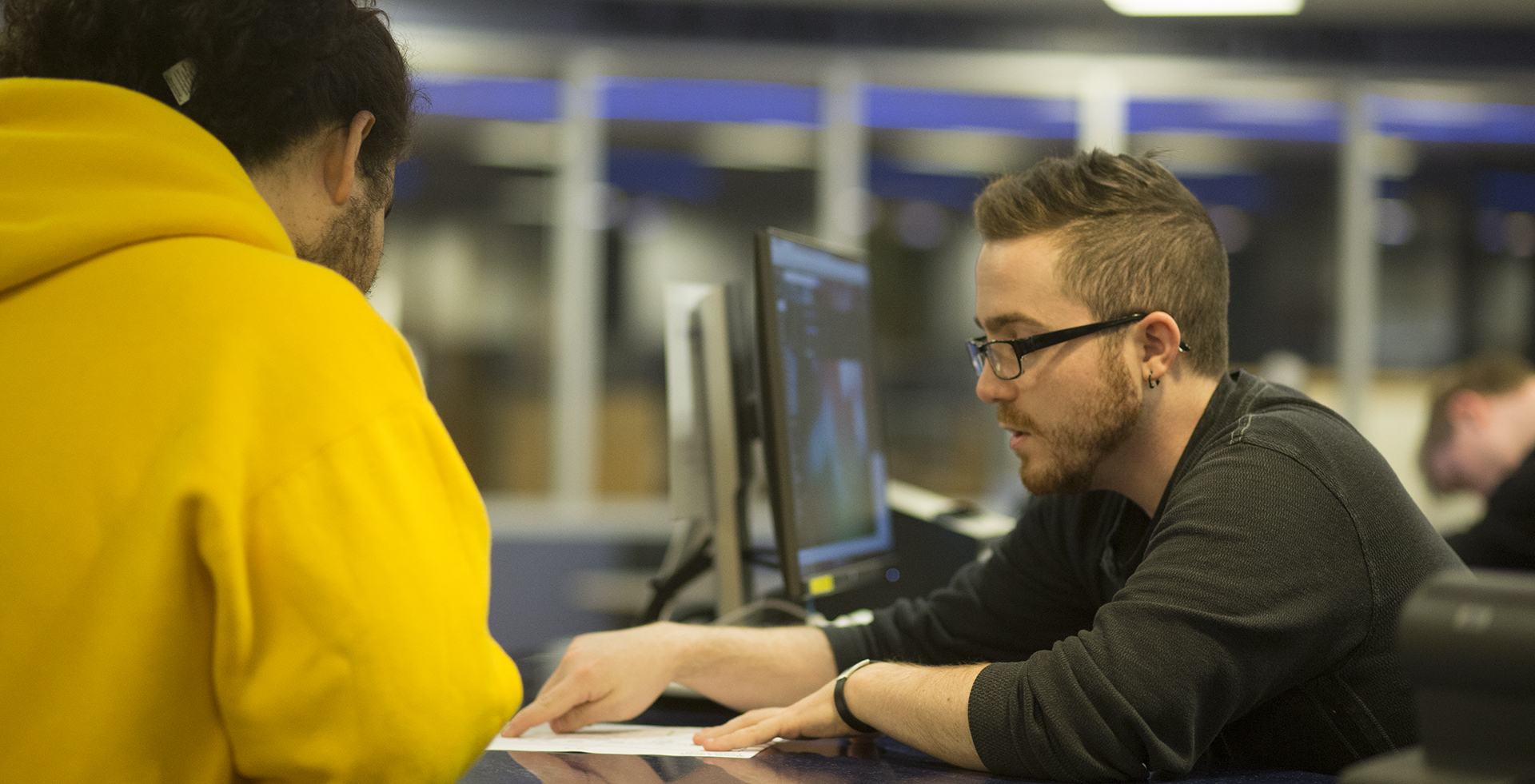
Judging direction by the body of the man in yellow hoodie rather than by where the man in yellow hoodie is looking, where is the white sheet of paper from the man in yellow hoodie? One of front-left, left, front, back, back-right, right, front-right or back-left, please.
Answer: front

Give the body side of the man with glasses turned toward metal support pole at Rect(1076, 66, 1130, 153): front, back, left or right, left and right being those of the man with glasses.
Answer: right

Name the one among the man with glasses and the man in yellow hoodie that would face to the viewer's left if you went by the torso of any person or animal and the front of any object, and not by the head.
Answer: the man with glasses

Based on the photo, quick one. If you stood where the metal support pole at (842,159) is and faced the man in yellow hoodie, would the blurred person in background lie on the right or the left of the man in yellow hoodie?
left

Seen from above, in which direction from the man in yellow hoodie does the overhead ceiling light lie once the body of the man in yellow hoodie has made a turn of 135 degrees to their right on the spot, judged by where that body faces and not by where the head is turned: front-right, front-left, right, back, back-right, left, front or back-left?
back-left

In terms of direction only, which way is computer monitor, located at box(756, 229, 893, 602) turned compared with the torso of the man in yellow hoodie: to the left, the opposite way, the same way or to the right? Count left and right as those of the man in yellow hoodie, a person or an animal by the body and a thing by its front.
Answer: to the right

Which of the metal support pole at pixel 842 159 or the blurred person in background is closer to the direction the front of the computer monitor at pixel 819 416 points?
the blurred person in background

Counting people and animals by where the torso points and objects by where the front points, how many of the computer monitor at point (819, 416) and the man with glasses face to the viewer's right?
1

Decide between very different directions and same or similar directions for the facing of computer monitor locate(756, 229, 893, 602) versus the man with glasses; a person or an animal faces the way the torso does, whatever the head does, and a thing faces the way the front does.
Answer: very different directions

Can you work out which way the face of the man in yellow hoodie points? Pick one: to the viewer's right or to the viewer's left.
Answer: to the viewer's right

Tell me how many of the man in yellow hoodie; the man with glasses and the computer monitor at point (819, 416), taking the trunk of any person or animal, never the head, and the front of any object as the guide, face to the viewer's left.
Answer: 1

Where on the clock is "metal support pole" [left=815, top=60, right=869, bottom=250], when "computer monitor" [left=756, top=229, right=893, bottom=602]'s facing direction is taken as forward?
The metal support pole is roughly at 9 o'clock from the computer monitor.

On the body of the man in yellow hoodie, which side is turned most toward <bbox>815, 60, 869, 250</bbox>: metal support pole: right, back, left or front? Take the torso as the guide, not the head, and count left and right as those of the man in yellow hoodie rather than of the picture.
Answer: front

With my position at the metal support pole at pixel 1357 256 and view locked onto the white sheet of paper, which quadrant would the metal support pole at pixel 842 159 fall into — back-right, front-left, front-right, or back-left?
front-right

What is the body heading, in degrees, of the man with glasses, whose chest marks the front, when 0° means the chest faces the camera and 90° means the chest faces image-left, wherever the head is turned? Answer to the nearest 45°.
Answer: approximately 90°

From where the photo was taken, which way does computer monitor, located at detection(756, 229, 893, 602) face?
to the viewer's right
